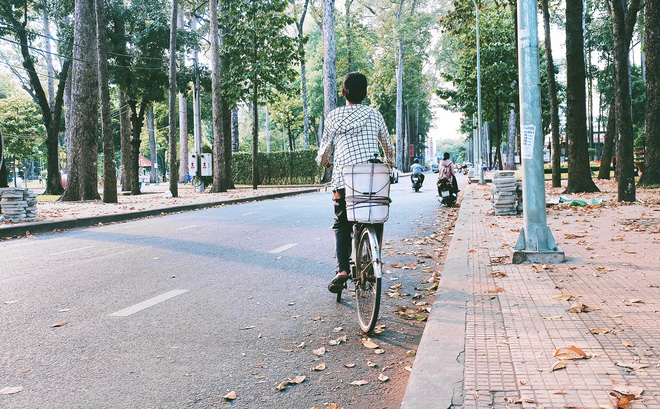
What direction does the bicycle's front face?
away from the camera

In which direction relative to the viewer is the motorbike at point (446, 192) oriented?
away from the camera

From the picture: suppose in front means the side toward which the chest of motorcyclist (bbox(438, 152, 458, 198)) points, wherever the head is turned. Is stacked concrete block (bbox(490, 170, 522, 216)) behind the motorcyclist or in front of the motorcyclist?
behind

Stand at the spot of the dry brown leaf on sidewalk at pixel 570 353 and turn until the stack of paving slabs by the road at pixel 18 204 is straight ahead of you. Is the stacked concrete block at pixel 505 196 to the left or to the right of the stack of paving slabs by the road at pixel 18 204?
right

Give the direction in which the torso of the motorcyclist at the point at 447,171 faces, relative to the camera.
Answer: away from the camera

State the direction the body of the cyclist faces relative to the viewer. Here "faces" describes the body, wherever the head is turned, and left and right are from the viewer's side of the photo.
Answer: facing away from the viewer

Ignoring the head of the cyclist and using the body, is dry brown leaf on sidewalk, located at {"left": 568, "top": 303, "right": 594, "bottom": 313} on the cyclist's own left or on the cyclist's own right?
on the cyclist's own right

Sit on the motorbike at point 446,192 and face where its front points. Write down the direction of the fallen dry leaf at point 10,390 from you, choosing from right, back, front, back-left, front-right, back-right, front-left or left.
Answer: back

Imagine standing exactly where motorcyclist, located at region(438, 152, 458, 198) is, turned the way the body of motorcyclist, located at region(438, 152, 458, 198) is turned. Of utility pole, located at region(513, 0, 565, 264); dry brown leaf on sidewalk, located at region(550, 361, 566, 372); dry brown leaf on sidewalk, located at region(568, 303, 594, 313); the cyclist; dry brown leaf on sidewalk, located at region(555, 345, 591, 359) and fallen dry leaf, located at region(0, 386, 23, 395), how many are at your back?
6

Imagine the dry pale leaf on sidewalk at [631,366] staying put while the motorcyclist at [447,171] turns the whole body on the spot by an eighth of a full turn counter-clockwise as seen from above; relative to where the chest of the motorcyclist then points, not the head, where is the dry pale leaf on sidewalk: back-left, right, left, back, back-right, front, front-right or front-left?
back-left

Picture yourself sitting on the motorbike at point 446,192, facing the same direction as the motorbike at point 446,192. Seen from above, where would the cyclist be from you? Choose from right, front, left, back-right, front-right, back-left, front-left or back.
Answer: back
